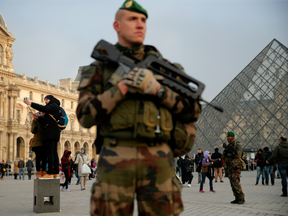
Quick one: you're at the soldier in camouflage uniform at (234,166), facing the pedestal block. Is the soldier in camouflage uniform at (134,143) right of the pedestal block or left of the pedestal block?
left

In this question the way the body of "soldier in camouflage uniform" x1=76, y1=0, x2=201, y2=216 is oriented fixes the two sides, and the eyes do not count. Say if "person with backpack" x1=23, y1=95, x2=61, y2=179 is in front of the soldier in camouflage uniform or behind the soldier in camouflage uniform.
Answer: behind

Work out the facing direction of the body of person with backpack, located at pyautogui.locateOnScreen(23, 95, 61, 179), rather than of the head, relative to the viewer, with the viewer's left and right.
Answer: facing to the left of the viewer

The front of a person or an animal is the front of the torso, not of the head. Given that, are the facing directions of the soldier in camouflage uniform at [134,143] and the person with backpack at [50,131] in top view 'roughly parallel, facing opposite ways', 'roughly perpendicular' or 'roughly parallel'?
roughly perpendicular

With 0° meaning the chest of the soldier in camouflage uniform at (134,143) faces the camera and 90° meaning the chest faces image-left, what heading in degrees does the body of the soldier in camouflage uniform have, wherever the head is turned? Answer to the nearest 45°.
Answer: approximately 0°

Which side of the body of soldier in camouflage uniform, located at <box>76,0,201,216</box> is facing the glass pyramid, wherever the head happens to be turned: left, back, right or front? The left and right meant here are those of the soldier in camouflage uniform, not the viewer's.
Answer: back
